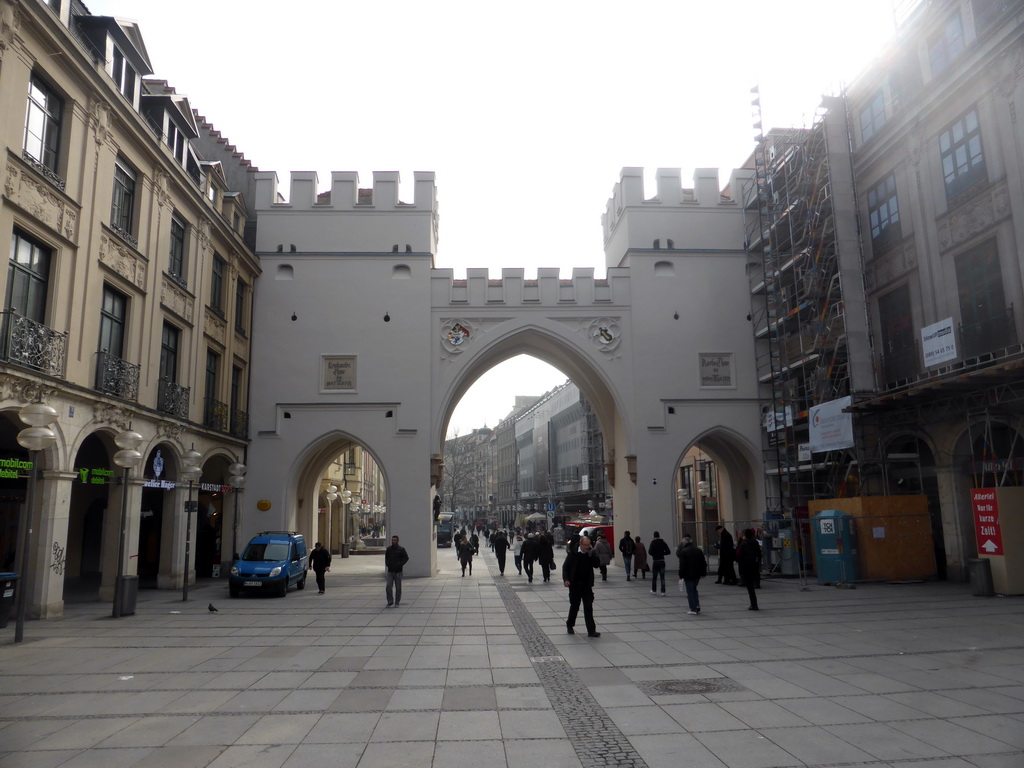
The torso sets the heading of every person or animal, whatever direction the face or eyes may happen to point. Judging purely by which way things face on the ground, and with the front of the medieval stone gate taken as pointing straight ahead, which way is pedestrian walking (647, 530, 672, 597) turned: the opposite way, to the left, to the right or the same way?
the opposite way

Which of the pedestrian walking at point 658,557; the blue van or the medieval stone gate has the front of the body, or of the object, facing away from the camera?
the pedestrian walking

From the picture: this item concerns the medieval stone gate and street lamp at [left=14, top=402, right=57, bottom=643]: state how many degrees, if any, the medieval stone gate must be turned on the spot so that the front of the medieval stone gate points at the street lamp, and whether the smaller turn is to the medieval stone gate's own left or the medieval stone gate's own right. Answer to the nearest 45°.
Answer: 0° — it already faces it

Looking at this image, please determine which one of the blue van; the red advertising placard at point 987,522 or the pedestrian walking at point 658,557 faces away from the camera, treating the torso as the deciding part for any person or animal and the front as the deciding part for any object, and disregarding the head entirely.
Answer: the pedestrian walking

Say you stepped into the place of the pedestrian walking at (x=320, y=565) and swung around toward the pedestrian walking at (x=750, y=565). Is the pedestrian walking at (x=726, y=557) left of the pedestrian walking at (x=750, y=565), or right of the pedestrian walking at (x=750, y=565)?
left

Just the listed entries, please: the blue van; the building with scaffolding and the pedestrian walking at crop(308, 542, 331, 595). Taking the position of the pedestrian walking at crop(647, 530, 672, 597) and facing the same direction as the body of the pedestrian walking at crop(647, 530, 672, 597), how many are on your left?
2

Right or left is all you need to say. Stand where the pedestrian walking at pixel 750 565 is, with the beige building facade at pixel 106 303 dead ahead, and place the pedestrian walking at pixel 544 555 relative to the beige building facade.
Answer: right

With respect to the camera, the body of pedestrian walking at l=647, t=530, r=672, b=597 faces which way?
away from the camera

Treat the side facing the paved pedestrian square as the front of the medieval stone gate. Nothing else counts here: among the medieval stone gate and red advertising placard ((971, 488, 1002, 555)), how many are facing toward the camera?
2

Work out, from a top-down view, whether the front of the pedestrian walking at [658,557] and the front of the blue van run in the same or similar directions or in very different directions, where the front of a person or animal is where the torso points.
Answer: very different directions

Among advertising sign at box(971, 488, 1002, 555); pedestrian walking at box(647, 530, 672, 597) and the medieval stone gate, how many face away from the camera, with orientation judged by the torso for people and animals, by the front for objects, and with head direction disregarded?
1

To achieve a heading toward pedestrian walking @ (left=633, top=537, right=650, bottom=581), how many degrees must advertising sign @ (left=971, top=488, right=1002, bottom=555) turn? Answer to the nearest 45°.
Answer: approximately 90° to its right

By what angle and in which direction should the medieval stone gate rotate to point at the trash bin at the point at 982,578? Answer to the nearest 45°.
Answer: approximately 45° to its left

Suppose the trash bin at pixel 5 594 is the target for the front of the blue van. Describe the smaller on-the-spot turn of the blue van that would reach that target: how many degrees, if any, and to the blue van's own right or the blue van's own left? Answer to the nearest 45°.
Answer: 0° — it already faces it

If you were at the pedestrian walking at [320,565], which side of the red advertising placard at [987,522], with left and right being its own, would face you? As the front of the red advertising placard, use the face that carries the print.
right

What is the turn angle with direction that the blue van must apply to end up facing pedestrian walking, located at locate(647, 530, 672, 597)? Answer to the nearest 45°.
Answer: approximately 90° to its left

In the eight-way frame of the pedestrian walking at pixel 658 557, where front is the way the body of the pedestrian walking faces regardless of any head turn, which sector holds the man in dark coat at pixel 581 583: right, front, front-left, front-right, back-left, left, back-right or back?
back

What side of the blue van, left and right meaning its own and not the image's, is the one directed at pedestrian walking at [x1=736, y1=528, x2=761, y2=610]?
left
